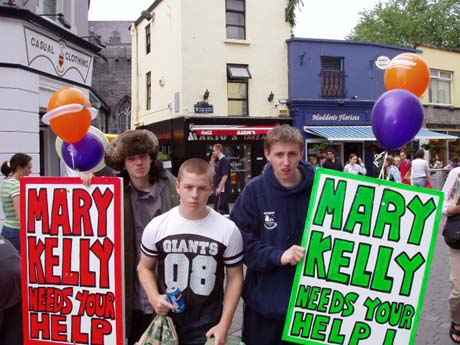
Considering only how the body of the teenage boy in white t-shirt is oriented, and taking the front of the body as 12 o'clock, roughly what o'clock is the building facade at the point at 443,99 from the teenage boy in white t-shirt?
The building facade is roughly at 7 o'clock from the teenage boy in white t-shirt.

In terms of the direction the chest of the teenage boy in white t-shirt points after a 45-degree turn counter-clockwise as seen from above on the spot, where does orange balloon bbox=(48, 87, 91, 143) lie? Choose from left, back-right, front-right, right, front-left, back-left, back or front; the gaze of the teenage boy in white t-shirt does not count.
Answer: back

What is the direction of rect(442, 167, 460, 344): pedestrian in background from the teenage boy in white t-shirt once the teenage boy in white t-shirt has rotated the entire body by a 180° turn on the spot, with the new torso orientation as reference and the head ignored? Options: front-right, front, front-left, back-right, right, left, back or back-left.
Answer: front-right

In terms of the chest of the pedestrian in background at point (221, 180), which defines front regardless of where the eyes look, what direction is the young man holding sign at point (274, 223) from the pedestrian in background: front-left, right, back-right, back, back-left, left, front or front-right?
left

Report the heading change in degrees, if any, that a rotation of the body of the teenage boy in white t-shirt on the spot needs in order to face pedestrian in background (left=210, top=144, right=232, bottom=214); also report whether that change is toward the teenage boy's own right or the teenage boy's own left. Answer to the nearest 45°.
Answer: approximately 180°

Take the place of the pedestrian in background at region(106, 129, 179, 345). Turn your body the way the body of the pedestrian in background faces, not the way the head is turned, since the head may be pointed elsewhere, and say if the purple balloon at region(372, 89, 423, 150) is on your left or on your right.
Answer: on your left

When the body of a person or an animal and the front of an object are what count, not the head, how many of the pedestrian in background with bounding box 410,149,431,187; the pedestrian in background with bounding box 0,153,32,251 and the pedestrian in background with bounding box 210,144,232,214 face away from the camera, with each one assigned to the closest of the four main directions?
1

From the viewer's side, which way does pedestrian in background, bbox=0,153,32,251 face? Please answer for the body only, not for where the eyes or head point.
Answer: to the viewer's right

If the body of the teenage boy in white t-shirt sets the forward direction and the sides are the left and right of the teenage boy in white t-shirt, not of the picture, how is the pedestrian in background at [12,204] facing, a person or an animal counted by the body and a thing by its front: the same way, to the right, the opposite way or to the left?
to the left
